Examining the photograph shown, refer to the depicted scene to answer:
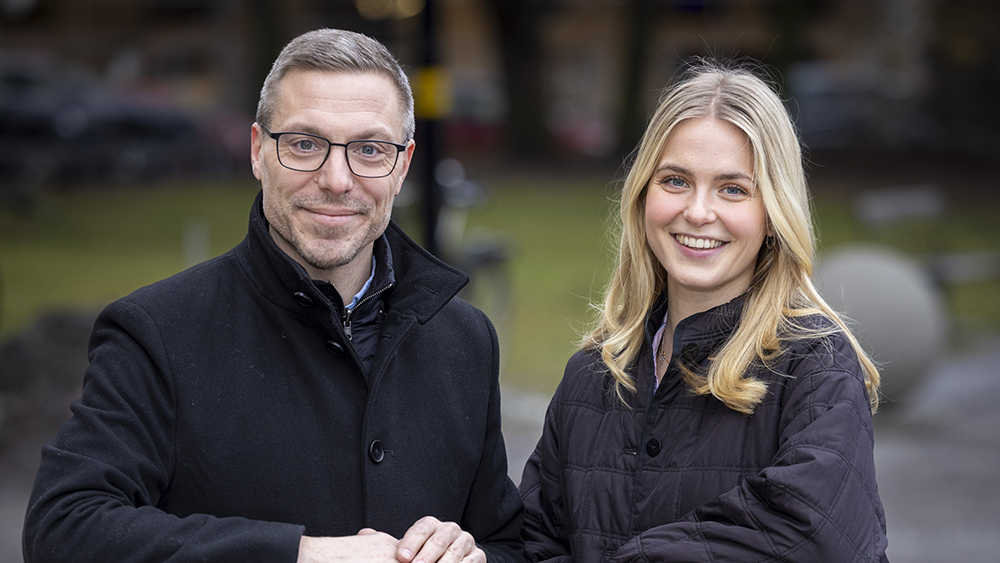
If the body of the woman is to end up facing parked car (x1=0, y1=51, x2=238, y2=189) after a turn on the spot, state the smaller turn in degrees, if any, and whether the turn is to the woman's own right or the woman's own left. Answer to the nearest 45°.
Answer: approximately 90° to the woman's own right

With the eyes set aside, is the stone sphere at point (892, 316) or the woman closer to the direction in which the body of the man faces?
the woman

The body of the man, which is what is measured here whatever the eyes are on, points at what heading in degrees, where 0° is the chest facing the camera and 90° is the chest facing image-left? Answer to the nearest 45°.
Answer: approximately 315°

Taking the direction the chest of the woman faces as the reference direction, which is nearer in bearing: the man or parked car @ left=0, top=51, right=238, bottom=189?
the man

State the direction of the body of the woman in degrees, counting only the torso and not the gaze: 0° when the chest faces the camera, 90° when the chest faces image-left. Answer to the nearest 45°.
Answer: approximately 45°

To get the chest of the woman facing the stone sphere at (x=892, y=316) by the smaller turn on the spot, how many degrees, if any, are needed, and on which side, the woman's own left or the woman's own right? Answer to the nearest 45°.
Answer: approximately 135° to the woman's own right
